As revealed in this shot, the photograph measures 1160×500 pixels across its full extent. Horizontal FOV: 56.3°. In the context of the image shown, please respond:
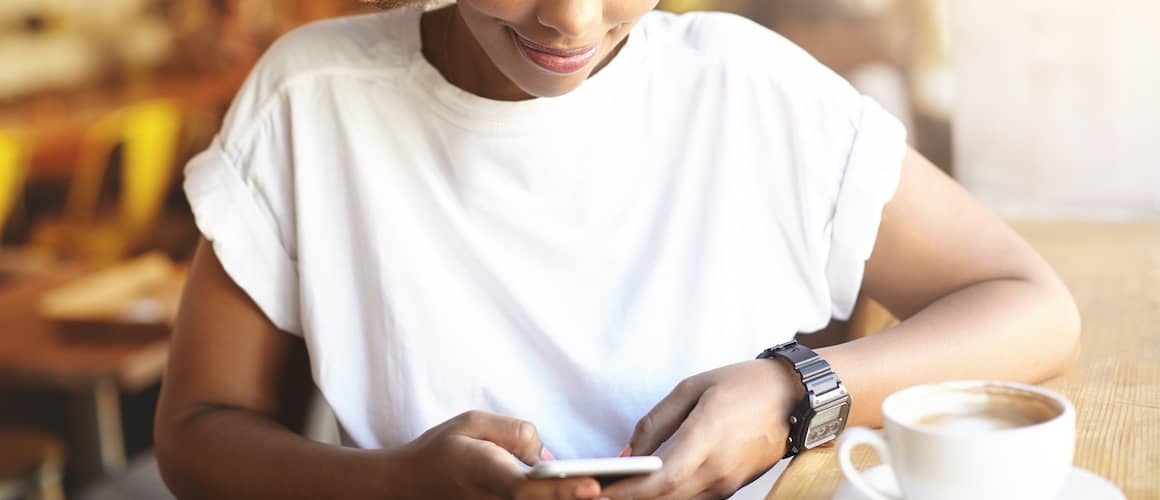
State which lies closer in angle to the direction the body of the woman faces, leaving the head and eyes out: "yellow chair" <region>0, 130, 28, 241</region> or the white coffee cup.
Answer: the white coffee cup

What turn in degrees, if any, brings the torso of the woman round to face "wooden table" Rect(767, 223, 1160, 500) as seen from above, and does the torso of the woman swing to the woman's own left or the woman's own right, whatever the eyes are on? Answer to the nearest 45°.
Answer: approximately 90° to the woman's own left

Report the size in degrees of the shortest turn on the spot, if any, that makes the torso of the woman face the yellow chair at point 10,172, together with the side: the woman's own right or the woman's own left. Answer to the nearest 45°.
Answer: approximately 135° to the woman's own right

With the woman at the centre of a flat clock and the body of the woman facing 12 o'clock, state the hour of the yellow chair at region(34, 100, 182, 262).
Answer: The yellow chair is roughly at 5 o'clock from the woman.

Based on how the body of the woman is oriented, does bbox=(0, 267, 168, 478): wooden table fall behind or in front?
behind

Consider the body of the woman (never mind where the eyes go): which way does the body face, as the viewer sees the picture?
toward the camera

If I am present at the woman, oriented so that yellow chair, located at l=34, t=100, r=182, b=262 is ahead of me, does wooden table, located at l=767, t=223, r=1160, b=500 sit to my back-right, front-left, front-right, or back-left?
back-right
